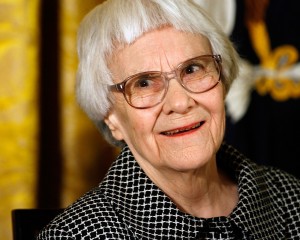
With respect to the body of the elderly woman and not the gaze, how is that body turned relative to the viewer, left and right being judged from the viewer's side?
facing the viewer and to the right of the viewer

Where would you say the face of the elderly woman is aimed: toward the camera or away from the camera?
toward the camera
